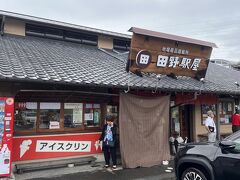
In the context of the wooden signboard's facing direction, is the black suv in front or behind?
in front

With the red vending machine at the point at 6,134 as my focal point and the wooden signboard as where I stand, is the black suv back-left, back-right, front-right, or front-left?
front-left

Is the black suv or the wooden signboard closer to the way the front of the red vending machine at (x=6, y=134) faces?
the black suv

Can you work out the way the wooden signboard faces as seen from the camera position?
facing the viewer and to the right of the viewer

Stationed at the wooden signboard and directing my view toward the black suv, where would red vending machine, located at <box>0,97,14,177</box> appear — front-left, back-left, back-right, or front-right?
front-right

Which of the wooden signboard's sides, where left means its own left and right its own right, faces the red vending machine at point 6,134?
right

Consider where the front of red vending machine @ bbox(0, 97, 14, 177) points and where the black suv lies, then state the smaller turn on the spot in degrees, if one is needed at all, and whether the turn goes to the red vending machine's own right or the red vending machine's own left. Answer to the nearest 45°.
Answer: approximately 45° to the red vending machine's own left

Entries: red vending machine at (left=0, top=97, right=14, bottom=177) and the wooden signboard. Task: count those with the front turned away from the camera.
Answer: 0

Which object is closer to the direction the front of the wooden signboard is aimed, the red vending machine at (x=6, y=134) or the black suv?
the black suv

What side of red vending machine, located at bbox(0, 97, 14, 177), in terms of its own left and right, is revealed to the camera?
front

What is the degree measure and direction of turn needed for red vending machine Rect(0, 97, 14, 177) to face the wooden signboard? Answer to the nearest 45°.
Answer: approximately 90° to its left

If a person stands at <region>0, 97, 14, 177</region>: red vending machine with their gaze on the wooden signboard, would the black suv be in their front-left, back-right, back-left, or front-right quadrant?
front-right

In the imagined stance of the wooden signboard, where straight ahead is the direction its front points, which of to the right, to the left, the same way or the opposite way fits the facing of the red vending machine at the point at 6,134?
the same way
